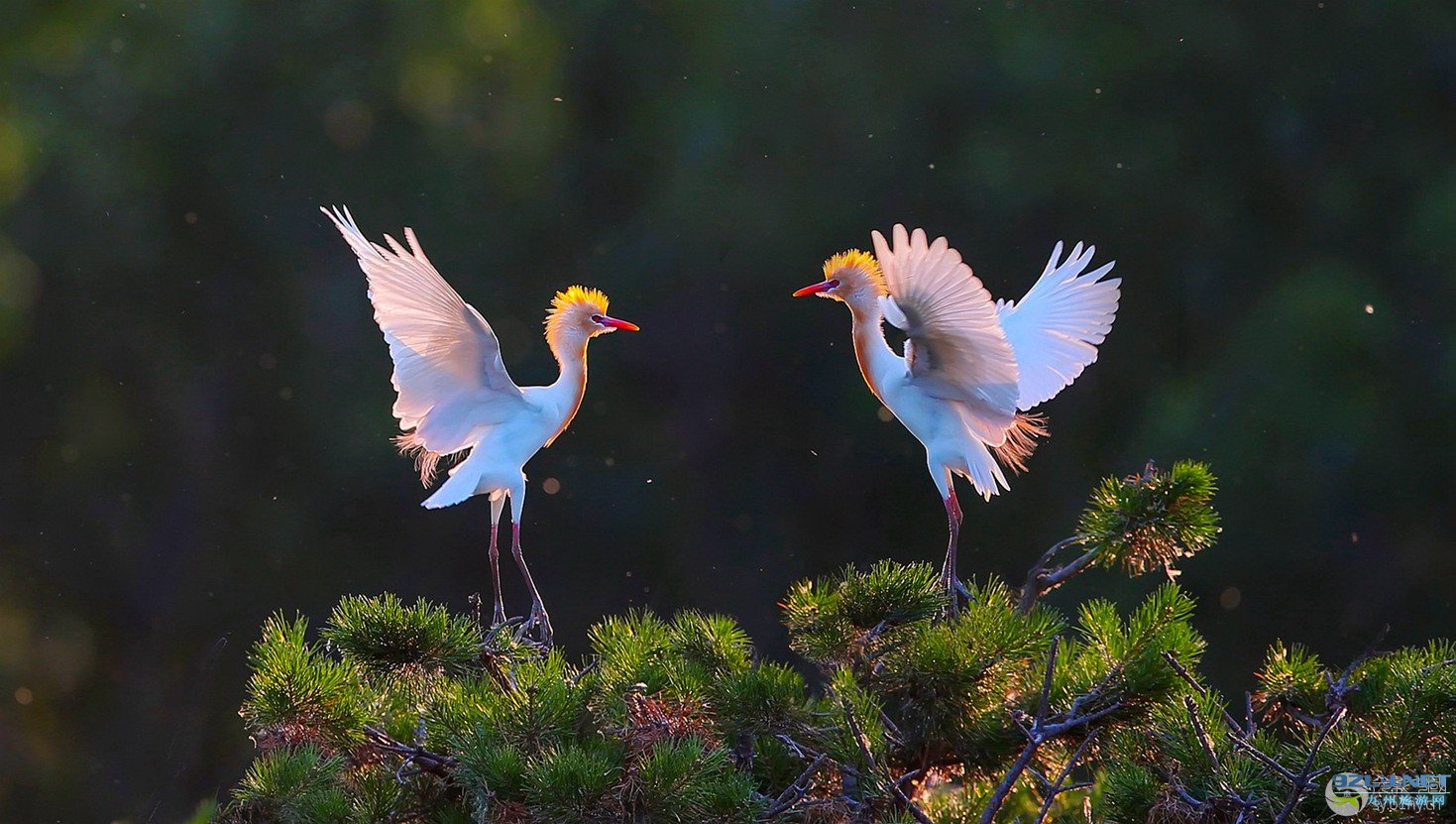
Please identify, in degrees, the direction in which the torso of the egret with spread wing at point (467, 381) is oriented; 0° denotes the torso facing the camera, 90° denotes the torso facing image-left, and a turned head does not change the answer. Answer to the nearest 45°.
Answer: approximately 270°

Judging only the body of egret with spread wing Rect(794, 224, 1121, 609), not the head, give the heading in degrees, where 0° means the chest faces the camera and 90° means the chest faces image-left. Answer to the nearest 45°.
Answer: approximately 90°

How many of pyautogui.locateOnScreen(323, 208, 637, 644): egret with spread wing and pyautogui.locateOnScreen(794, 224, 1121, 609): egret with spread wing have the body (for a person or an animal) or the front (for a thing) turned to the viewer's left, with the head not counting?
1

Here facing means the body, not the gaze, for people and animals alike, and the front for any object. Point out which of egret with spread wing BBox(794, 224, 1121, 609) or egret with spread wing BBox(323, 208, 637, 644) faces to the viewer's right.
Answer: egret with spread wing BBox(323, 208, 637, 644)

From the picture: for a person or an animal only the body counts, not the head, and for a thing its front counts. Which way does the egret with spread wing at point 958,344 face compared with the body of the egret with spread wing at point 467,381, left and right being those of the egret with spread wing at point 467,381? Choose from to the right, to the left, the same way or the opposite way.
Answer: the opposite way
